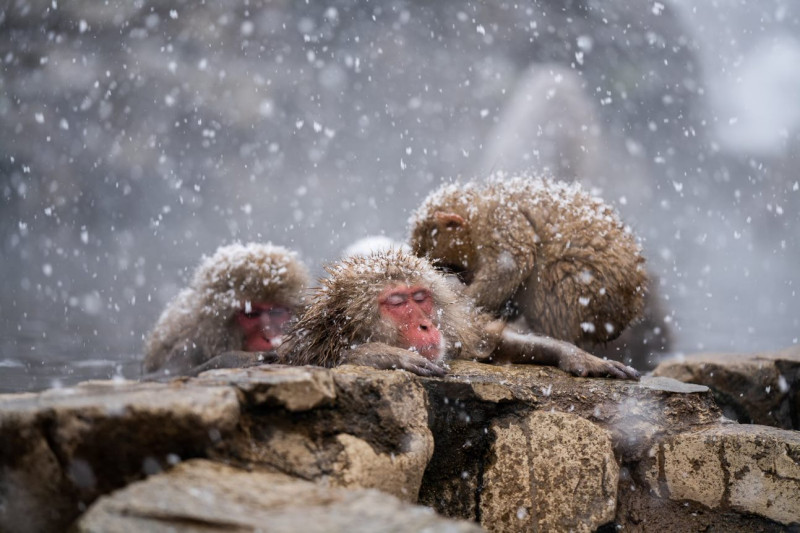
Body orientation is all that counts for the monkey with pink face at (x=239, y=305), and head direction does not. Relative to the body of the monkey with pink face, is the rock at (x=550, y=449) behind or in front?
in front

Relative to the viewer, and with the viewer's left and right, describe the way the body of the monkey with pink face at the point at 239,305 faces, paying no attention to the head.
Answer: facing the viewer and to the right of the viewer

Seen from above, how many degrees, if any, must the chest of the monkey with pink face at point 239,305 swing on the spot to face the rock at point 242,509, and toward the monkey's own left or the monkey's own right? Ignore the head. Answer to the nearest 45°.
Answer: approximately 45° to the monkey's own right

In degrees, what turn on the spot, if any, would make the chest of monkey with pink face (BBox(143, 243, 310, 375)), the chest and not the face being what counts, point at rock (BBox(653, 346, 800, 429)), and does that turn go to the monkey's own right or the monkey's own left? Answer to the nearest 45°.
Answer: approximately 45° to the monkey's own left

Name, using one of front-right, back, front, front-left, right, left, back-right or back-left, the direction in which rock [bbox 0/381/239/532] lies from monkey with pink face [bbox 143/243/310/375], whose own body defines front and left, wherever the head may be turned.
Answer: front-right

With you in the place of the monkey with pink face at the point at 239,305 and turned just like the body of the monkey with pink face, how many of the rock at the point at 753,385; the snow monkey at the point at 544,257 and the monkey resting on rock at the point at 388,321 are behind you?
0

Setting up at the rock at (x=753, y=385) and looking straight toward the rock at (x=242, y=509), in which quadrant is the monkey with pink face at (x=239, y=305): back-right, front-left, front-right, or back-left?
front-right
